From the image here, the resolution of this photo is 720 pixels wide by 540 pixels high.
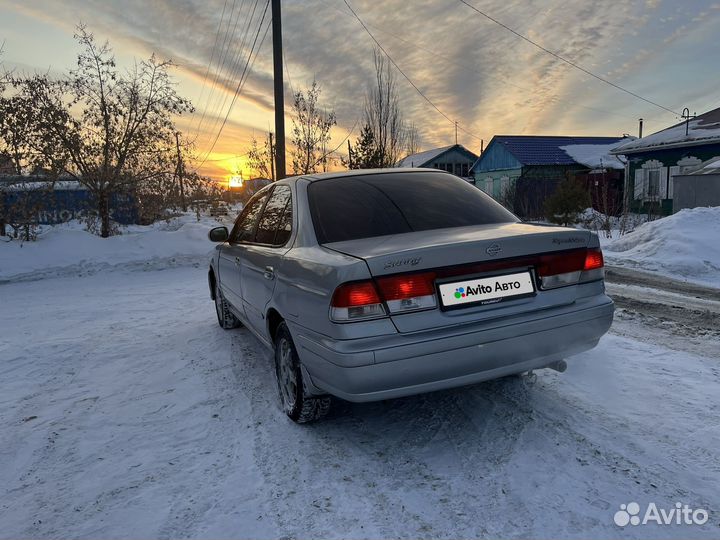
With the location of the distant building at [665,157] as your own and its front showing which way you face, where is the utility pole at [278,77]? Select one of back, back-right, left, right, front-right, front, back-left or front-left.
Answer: front

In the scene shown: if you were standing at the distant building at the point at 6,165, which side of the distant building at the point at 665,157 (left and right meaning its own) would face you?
front

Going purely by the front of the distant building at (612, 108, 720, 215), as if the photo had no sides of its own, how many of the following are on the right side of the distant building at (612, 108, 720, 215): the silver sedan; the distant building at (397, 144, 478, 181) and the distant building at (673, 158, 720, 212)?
1

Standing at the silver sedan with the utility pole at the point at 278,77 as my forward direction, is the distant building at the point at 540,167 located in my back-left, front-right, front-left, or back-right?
front-right

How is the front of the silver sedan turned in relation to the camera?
facing away from the viewer and to the left of the viewer

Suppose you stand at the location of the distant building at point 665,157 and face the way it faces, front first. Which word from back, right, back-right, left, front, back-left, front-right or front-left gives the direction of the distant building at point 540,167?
right

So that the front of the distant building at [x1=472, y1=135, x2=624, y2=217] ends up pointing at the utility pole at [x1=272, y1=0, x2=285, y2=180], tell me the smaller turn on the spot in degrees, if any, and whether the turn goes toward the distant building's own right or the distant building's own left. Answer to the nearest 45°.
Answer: approximately 45° to the distant building's own left

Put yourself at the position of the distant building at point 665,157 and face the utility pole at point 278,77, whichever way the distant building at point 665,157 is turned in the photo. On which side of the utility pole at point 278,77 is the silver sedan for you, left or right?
left

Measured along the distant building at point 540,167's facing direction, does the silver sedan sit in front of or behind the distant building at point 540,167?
in front

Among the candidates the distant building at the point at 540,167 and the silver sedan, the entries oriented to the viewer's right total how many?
0

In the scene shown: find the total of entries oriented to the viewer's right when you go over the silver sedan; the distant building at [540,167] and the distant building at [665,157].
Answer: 0

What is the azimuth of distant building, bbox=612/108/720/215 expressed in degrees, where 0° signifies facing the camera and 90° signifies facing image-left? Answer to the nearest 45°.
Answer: approximately 45°

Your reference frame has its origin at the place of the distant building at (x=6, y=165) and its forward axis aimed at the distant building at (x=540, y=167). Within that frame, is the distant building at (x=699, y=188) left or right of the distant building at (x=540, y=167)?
right

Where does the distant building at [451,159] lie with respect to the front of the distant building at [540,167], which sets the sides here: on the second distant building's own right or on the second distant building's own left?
on the second distant building's own right
